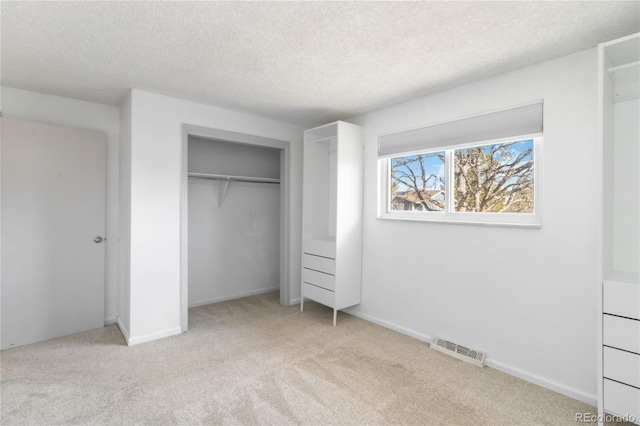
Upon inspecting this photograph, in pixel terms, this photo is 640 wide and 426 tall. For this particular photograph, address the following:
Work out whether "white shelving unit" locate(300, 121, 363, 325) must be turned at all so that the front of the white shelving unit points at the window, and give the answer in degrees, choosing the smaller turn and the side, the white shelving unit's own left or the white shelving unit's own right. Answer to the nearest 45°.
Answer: approximately 90° to the white shelving unit's own left

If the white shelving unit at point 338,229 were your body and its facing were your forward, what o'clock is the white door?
The white door is roughly at 1 o'clock from the white shelving unit.

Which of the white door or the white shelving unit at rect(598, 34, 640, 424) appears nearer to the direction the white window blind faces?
the white door

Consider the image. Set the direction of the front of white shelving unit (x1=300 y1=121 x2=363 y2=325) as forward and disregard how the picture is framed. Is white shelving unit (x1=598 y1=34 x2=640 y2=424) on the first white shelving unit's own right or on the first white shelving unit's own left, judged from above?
on the first white shelving unit's own left

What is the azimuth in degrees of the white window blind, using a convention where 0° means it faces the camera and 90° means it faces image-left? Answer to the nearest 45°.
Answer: approximately 45°

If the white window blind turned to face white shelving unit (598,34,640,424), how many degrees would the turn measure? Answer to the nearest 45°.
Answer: approximately 90° to its left

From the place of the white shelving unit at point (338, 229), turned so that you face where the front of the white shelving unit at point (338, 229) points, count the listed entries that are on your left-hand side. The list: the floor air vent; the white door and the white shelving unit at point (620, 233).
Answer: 2

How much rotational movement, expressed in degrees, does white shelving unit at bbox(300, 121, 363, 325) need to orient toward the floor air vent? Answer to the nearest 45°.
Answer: approximately 90° to its left

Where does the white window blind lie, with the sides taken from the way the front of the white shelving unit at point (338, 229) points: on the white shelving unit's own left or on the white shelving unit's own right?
on the white shelving unit's own left
